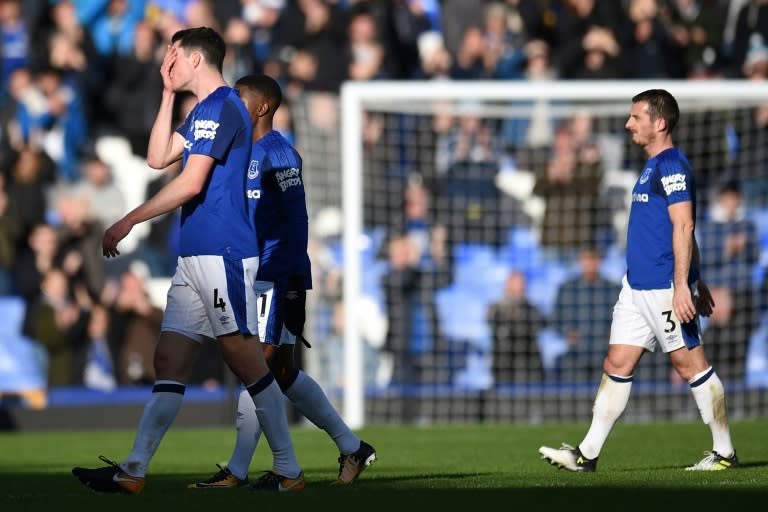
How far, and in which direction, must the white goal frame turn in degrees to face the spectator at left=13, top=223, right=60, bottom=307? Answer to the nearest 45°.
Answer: approximately 90° to its right

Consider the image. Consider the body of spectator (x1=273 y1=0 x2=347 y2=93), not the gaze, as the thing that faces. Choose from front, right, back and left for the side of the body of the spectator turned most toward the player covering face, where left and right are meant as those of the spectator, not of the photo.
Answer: front

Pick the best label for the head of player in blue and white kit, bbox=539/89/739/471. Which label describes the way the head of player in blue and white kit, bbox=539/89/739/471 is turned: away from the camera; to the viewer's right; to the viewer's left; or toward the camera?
to the viewer's left

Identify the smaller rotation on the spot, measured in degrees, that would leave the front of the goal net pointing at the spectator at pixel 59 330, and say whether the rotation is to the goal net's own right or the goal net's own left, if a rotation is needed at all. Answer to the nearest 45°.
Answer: approximately 90° to the goal net's own right

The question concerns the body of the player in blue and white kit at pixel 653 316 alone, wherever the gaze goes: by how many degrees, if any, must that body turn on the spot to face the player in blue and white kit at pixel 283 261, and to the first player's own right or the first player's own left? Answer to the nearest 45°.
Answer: approximately 45° to the first player's own left

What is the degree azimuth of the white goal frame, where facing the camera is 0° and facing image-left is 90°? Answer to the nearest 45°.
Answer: approximately 0°

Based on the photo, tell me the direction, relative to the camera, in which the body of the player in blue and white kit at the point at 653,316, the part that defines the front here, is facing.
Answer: to the viewer's left

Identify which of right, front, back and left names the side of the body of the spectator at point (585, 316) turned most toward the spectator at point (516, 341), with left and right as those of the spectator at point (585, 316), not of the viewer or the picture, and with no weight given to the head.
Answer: right

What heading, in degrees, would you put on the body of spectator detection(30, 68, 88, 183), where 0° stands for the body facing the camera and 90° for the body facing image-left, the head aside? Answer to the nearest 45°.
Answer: approximately 45°
